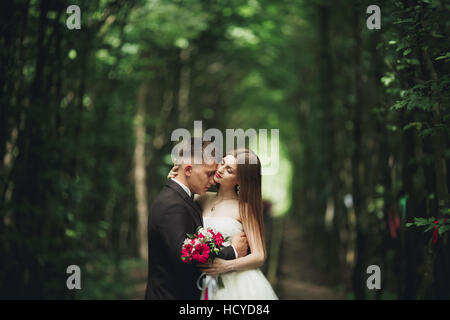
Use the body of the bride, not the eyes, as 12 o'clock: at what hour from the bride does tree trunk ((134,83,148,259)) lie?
The tree trunk is roughly at 4 o'clock from the bride.

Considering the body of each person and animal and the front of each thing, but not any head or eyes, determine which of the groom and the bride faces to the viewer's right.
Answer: the groom

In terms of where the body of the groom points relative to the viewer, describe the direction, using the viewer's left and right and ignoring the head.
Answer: facing to the right of the viewer

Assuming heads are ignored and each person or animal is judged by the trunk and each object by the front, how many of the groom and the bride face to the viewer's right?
1

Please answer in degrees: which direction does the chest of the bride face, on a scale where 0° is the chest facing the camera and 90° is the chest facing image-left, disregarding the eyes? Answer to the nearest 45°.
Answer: approximately 45°
